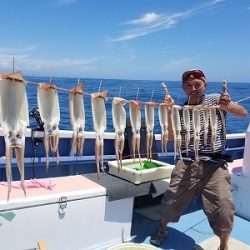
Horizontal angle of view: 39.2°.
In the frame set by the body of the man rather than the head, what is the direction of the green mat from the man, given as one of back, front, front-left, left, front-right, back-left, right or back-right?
back-right

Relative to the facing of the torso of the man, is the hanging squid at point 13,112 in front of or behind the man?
in front

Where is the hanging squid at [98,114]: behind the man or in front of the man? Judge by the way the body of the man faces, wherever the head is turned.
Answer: in front

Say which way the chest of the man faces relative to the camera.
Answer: toward the camera

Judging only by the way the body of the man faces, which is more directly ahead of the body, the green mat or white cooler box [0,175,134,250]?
the white cooler box

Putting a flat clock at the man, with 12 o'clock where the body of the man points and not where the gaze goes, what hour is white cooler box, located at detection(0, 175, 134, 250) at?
The white cooler box is roughly at 2 o'clock from the man.
